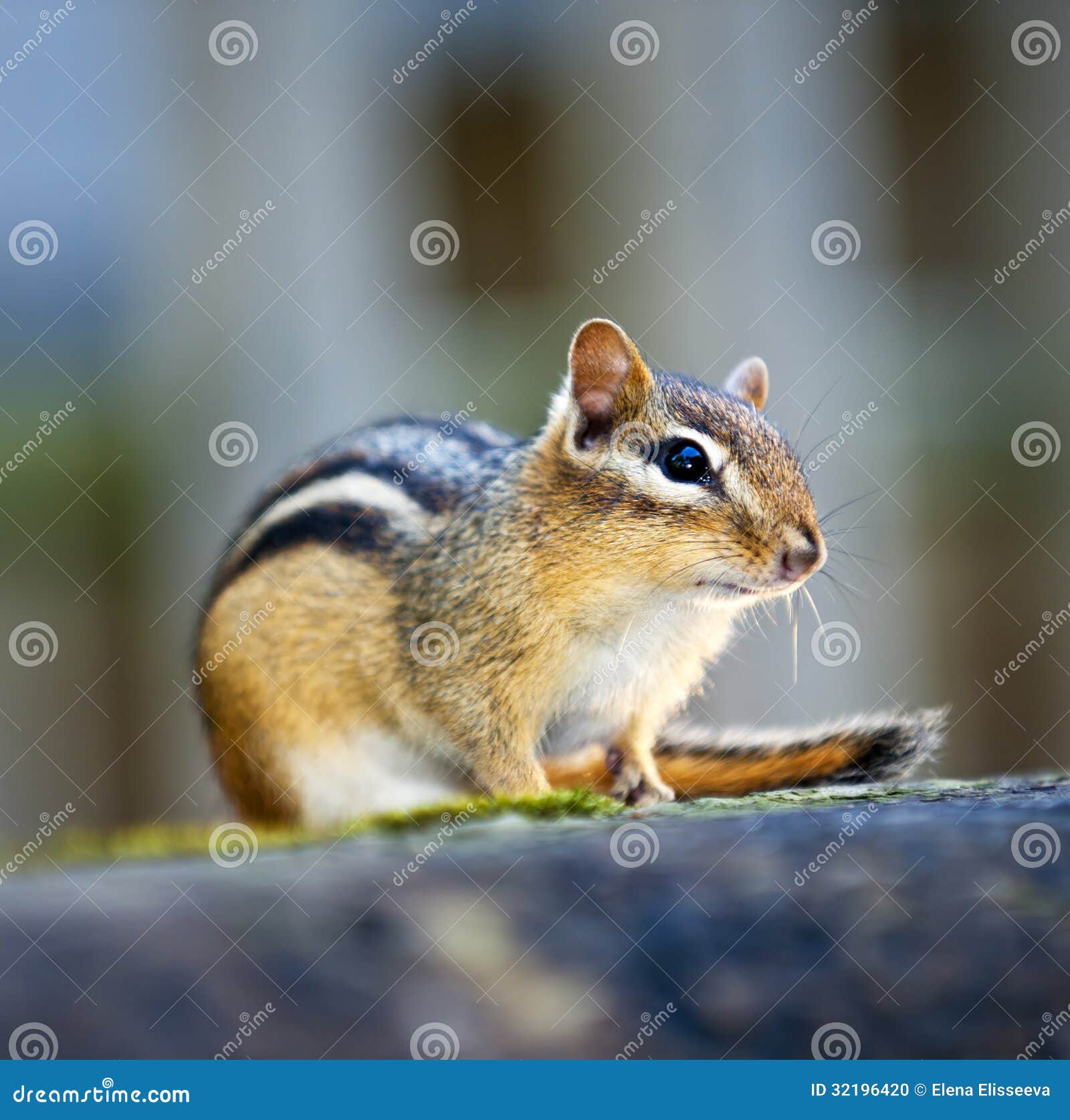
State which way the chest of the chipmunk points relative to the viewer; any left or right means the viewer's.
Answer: facing the viewer and to the right of the viewer
